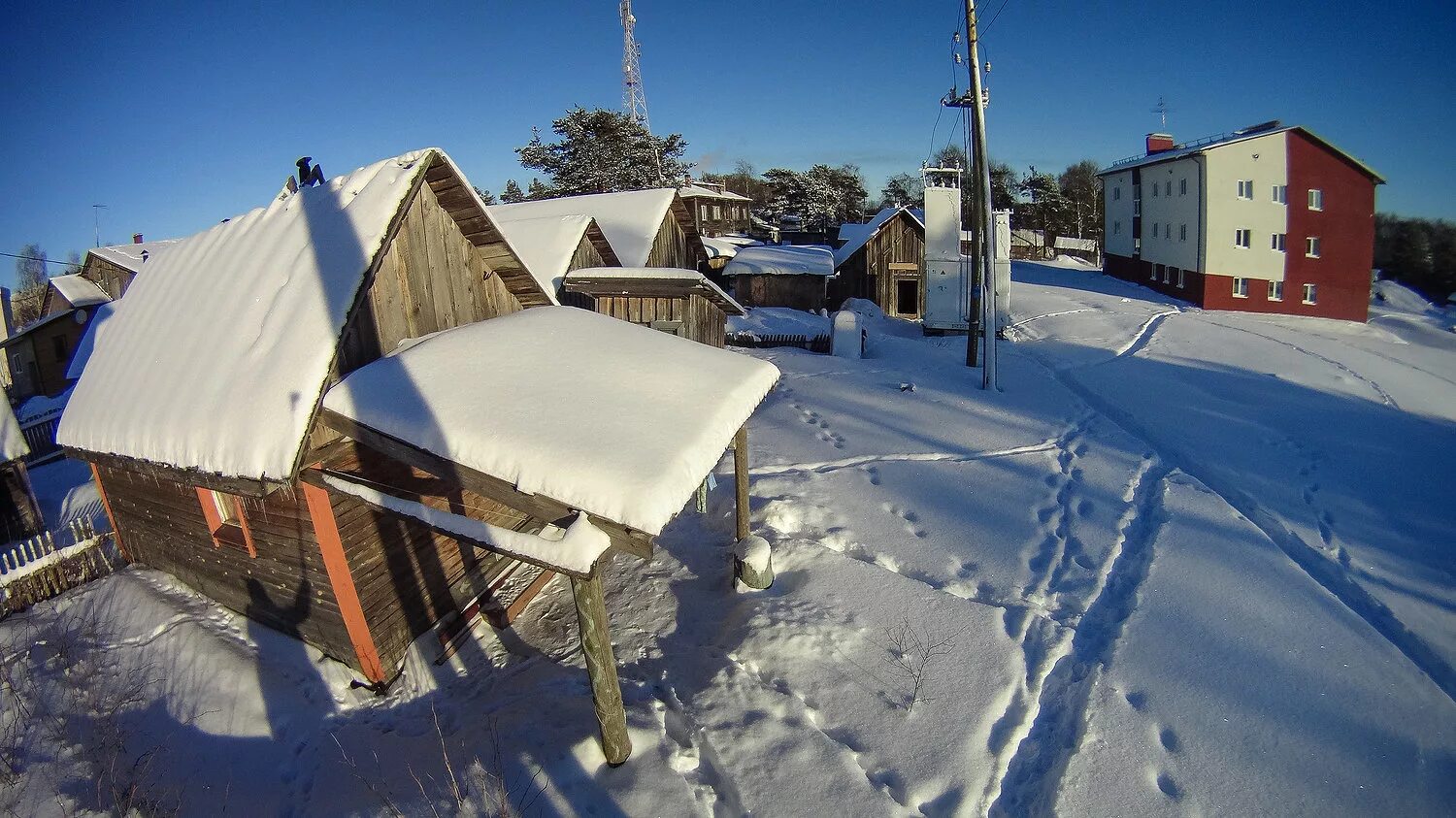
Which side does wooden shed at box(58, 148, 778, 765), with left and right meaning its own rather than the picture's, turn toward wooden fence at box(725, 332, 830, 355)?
left

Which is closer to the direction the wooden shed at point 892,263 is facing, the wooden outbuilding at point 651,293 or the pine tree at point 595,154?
the wooden outbuilding

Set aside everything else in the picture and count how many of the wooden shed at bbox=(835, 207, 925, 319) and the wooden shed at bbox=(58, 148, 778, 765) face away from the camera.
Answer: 0

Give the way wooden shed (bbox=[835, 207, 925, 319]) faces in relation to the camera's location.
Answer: facing the viewer

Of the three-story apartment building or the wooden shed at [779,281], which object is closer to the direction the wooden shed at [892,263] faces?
the wooden shed

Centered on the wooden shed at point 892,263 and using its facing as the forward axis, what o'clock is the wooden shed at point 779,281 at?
the wooden shed at point 779,281 is roughly at 2 o'clock from the wooden shed at point 892,263.

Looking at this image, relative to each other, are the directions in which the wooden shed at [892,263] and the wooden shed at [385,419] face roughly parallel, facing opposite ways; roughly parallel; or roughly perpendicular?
roughly perpendicular

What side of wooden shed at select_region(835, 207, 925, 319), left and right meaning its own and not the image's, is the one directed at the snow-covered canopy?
front

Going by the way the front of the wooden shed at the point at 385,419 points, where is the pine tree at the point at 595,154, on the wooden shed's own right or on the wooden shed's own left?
on the wooden shed's own left

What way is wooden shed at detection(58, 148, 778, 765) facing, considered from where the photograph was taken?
facing the viewer and to the right of the viewer

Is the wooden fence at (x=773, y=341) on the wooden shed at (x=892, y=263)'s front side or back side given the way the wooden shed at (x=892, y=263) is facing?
on the front side

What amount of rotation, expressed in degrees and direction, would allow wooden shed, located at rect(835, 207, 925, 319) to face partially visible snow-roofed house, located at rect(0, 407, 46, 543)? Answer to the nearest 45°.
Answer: approximately 45° to its right

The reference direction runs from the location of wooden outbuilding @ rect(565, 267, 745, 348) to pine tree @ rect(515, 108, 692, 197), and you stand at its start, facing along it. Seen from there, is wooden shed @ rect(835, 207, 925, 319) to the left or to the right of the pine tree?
right

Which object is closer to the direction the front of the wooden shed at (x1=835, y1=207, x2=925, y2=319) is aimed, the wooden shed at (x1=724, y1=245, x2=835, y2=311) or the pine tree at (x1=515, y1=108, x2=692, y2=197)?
the wooden shed
